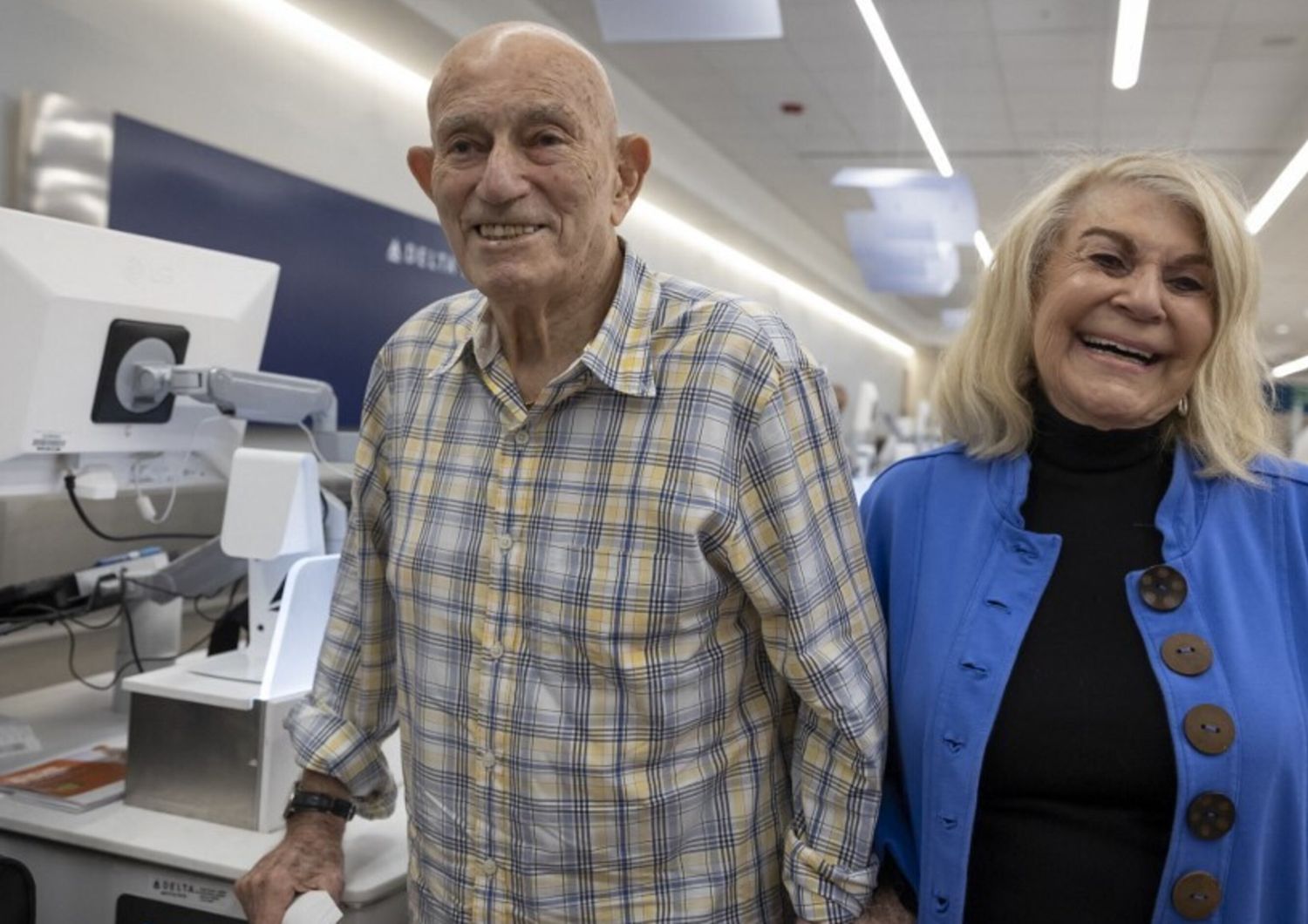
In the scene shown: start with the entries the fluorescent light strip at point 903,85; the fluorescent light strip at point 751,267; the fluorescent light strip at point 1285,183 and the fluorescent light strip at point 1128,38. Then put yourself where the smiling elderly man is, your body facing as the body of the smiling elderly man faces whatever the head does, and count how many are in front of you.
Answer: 0

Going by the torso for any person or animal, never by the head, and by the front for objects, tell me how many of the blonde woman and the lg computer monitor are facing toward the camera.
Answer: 1

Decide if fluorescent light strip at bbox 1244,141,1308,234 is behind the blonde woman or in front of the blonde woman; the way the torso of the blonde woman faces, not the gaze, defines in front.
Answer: behind

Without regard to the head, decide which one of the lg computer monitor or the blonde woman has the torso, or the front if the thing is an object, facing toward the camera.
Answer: the blonde woman

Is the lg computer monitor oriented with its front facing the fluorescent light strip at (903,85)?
no

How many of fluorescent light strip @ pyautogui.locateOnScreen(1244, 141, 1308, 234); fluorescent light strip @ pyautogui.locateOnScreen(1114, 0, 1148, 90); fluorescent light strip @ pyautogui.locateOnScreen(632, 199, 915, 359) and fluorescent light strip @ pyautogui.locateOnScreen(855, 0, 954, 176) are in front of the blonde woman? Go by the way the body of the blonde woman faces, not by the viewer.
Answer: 0

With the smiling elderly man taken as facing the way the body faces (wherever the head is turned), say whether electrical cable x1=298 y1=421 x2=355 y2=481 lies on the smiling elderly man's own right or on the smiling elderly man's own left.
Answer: on the smiling elderly man's own right

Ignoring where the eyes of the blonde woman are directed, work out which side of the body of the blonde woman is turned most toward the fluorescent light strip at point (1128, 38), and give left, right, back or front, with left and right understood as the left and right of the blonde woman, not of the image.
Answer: back

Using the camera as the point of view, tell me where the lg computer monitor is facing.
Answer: facing away from the viewer and to the left of the viewer

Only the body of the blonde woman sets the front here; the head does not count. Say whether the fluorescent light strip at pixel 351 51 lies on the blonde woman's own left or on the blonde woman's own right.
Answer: on the blonde woman's own right

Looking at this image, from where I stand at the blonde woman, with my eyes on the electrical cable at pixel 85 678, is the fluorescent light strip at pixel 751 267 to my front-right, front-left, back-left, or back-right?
front-right

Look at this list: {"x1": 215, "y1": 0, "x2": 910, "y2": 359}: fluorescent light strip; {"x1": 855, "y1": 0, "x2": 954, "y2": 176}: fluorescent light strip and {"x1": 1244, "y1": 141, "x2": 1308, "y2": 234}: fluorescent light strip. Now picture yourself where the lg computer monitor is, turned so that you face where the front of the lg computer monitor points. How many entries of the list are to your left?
0

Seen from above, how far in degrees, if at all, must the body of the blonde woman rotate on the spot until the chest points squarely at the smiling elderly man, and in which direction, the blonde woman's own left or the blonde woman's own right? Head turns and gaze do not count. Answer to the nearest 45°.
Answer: approximately 45° to the blonde woman's own right

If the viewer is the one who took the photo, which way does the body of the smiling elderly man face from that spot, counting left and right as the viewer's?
facing the viewer and to the left of the viewer

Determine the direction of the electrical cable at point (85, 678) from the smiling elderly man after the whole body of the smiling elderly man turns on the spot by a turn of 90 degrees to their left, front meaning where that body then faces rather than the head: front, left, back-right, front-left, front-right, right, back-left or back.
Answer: back

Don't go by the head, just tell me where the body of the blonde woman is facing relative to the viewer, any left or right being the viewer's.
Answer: facing the viewer
